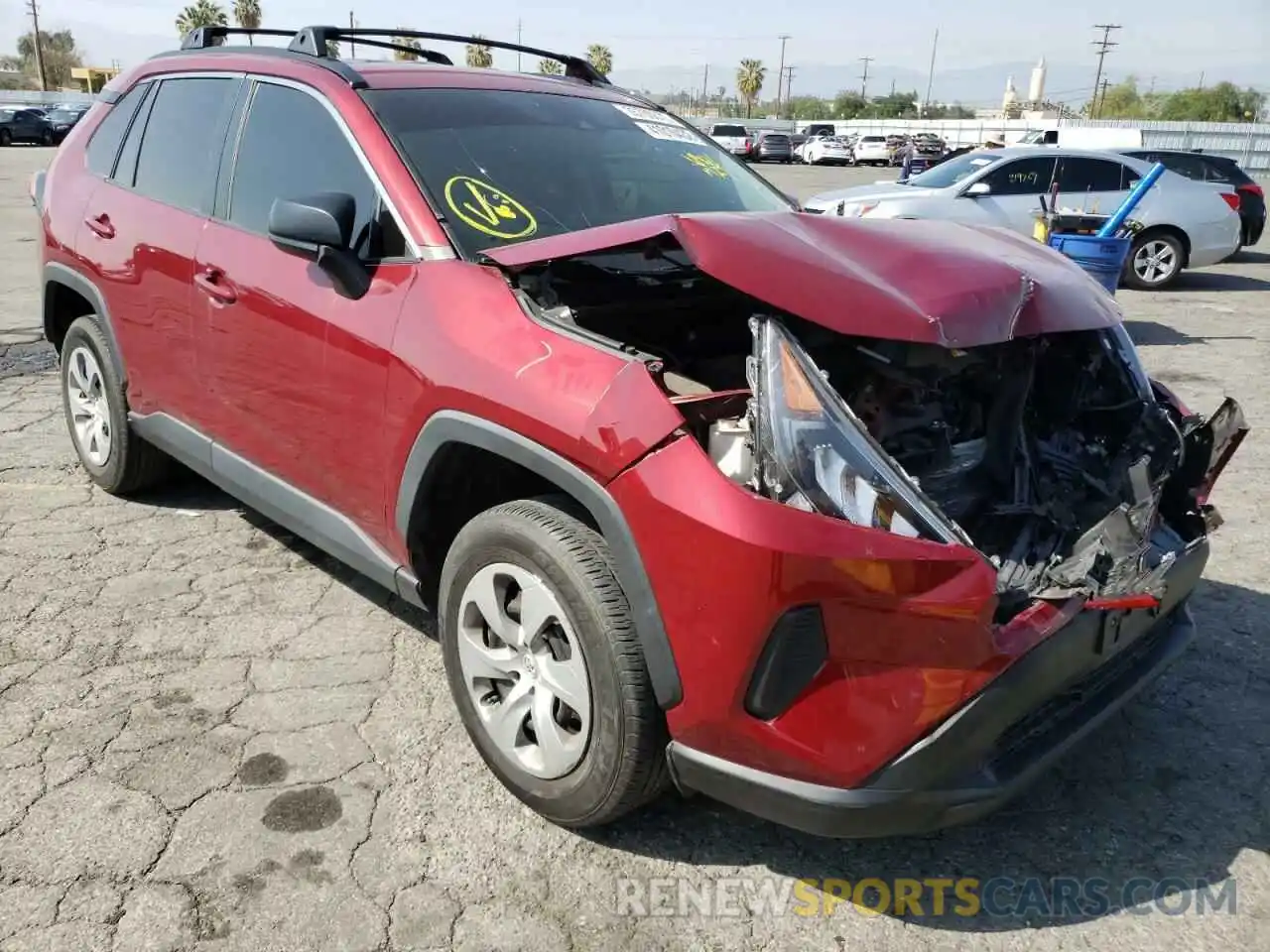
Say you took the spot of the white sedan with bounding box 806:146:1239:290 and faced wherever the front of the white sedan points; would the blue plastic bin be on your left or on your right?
on your left

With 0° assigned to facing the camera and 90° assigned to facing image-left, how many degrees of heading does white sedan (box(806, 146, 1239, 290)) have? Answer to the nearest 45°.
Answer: approximately 90°

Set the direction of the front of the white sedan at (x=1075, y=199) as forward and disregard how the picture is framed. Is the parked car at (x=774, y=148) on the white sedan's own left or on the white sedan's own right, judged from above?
on the white sedan's own right

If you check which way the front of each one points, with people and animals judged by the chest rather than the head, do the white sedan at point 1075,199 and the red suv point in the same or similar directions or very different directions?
very different directions

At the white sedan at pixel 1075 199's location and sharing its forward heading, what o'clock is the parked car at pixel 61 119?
The parked car is roughly at 1 o'clock from the white sedan.

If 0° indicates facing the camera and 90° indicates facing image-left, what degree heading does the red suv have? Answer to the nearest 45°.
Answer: approximately 315°

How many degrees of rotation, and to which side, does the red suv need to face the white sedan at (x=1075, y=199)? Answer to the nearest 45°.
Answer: approximately 90° to its left

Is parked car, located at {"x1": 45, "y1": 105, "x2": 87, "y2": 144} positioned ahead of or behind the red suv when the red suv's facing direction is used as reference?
behind

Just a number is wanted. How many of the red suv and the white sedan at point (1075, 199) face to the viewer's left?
1
